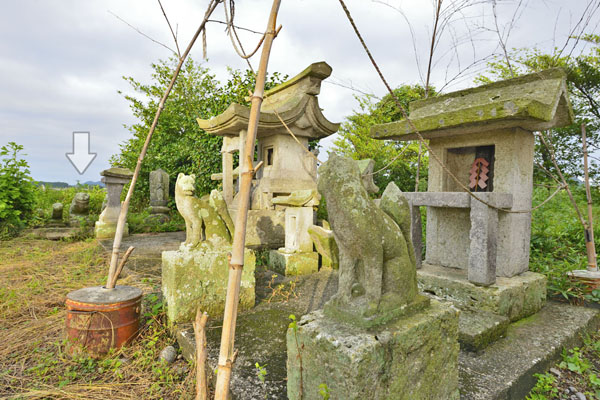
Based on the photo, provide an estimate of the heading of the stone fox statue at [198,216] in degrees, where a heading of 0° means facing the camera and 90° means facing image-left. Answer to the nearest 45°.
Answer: approximately 45°

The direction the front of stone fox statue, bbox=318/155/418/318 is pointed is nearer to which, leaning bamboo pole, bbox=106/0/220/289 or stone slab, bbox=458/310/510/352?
the leaning bamboo pole

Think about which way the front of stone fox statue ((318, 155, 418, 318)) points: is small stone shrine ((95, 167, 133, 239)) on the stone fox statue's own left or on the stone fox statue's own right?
on the stone fox statue's own right

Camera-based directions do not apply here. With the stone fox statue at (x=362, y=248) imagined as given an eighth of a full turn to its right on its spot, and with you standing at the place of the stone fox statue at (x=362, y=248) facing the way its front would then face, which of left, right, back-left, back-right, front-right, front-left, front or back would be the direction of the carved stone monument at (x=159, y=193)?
front-right

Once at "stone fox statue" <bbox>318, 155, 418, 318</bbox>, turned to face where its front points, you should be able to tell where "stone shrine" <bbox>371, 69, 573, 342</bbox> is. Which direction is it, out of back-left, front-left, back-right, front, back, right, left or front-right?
back

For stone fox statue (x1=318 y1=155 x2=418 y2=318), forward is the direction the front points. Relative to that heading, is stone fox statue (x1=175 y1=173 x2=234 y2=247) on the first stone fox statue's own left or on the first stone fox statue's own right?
on the first stone fox statue's own right

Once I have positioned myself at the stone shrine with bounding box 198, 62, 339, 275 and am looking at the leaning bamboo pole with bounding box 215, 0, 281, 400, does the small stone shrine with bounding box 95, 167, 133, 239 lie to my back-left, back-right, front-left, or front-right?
back-right

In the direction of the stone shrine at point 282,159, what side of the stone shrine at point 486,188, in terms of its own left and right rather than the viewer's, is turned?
right

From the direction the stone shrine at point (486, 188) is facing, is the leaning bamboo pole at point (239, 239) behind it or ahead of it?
ahead

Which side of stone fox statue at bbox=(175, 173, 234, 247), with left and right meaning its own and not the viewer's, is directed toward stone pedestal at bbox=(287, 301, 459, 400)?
left

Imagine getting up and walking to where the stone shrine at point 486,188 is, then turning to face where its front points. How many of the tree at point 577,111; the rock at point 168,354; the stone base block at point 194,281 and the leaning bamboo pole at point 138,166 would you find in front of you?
3

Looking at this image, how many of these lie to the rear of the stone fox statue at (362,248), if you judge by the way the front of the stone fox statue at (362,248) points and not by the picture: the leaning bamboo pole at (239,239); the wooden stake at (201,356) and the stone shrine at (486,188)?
1

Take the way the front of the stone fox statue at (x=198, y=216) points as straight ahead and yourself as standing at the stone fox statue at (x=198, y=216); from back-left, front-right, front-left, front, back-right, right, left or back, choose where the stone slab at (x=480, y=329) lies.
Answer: left

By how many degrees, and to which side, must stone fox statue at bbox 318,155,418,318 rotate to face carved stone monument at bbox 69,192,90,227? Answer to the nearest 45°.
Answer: approximately 90° to its right
